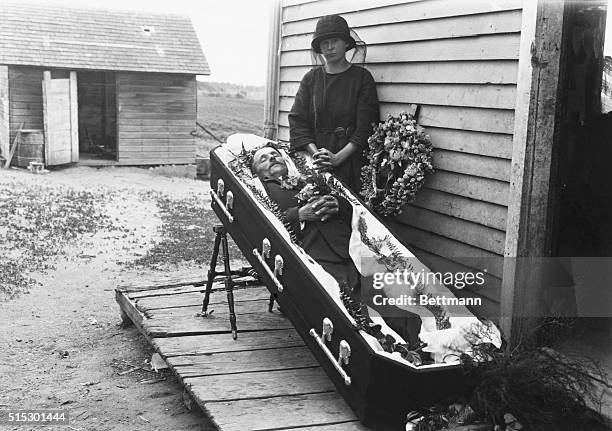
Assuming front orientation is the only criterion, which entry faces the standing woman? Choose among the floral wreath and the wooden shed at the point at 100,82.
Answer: the wooden shed

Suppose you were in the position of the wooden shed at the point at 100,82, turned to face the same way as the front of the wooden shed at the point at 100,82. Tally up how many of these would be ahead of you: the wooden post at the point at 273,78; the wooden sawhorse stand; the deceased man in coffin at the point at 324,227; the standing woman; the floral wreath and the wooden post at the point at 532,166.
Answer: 6

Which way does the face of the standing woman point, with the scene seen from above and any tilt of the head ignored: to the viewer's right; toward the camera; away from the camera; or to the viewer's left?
toward the camera

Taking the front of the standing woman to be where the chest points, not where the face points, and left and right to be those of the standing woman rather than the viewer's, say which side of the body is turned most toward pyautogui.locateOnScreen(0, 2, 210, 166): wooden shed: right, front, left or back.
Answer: back

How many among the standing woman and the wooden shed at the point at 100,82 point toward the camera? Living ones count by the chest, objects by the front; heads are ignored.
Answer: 2

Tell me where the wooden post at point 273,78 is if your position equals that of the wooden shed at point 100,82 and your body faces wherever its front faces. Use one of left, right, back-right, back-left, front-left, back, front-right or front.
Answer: front

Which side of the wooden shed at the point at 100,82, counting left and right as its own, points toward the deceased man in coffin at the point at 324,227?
front

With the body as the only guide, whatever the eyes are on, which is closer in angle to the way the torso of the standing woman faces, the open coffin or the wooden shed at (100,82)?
the open coffin

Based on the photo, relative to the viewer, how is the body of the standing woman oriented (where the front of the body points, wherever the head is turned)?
toward the camera

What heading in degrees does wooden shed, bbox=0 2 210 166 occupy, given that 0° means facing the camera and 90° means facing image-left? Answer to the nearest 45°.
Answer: approximately 0°

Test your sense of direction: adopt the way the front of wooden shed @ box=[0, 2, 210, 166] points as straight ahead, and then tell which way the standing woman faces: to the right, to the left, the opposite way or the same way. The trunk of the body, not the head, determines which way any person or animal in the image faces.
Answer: the same way

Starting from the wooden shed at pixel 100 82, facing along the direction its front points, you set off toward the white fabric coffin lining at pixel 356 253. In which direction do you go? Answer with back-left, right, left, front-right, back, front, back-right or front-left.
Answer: front

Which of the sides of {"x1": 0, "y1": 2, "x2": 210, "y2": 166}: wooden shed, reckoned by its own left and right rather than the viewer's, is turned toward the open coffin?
front

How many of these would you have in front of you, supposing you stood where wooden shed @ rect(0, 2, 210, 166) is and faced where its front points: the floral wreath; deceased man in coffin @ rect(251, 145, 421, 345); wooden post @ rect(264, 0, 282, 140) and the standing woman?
4

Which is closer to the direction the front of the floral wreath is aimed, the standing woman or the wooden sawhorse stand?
the wooden sawhorse stand

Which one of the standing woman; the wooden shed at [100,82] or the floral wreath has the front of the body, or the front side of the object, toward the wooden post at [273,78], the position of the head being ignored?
the wooden shed
